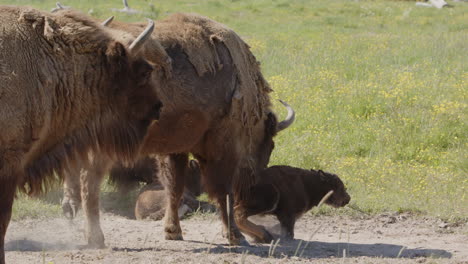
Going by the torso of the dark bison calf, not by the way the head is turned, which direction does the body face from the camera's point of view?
to the viewer's right

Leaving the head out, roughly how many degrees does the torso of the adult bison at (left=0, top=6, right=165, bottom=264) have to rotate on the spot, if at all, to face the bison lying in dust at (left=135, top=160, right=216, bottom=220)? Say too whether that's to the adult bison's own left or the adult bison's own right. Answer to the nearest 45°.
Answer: approximately 45° to the adult bison's own left

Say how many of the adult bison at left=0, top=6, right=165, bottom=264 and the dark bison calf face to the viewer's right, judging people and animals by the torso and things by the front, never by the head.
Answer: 2

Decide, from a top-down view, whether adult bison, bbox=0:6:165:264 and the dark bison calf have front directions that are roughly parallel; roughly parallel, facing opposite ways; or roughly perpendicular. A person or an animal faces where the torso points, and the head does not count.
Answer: roughly parallel

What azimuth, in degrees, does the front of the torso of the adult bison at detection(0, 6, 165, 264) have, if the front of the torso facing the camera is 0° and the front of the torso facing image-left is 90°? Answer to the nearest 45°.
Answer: approximately 270°

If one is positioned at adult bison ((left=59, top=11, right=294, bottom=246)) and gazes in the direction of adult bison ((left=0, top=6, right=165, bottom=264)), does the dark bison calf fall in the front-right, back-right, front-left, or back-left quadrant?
back-left

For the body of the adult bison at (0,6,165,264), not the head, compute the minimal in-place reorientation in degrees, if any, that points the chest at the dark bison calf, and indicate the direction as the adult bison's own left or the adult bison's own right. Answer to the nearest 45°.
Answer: approximately 45° to the adult bison's own left

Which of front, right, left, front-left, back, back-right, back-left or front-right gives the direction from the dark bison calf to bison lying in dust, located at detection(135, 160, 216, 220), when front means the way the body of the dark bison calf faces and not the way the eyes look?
back

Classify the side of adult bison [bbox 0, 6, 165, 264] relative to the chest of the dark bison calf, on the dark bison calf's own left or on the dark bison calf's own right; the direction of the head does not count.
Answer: on the dark bison calf's own right
